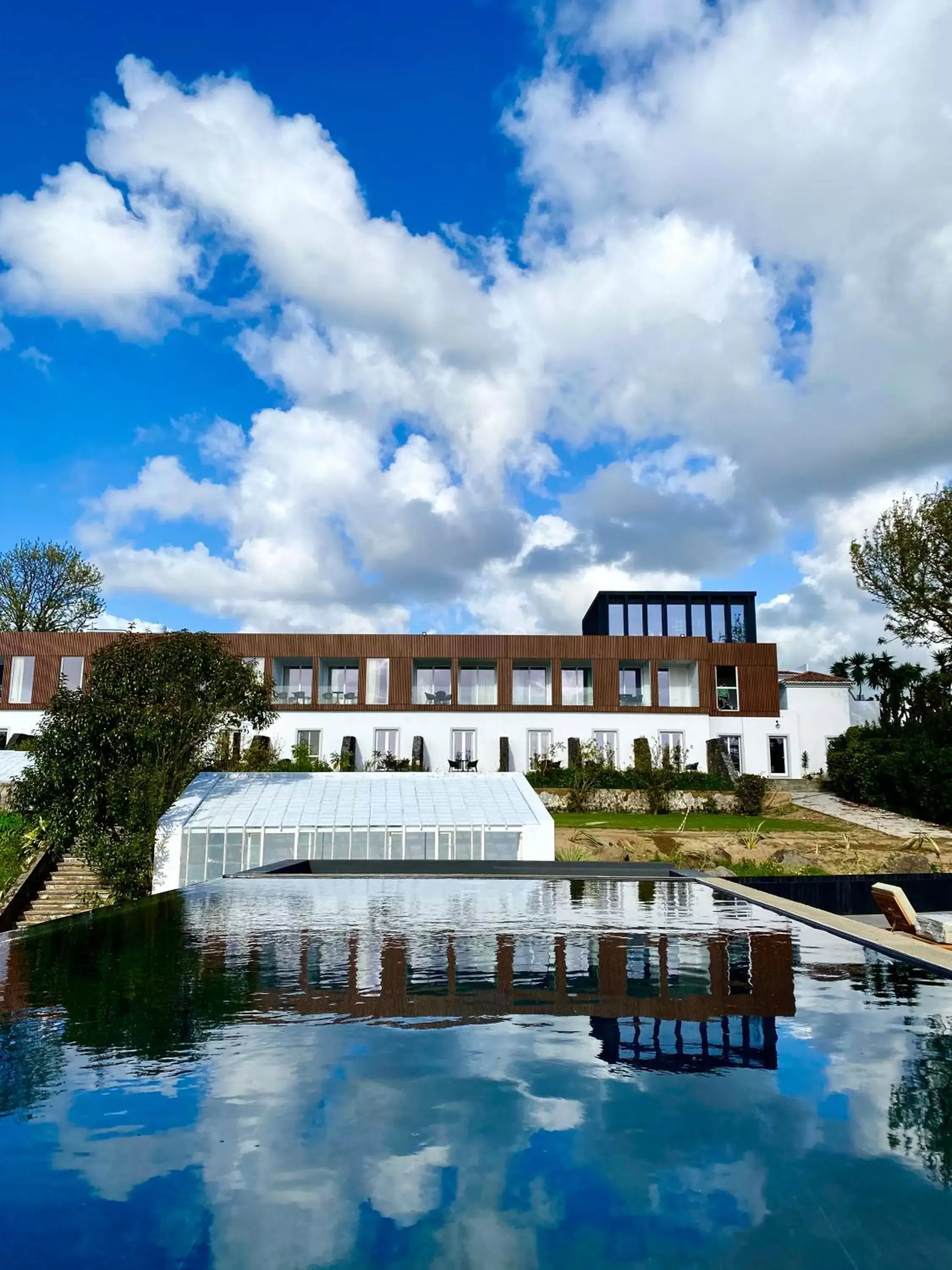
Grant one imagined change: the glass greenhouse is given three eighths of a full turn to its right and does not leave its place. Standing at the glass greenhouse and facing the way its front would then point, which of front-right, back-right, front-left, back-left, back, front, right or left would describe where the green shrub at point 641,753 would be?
right

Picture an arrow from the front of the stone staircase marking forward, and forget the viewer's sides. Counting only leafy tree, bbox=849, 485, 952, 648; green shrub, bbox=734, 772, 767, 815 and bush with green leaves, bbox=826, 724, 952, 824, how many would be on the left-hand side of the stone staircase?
3

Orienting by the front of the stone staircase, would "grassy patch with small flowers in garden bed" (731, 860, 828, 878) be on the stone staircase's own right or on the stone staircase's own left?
on the stone staircase's own left

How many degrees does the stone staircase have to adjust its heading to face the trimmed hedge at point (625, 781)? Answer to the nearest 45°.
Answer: approximately 90° to its left

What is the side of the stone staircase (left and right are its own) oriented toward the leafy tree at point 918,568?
left

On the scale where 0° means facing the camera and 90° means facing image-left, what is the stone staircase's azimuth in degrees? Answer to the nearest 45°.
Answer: approximately 0°

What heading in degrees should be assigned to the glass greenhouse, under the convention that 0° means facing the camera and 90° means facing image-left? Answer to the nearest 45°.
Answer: approximately 0°

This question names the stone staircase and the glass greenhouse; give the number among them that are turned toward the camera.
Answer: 2

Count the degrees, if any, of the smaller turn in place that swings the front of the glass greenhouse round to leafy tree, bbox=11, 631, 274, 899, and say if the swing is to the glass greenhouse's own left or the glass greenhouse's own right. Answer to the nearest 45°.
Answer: approximately 135° to the glass greenhouse's own right

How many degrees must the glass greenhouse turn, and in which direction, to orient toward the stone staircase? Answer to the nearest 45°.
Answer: approximately 90° to its right

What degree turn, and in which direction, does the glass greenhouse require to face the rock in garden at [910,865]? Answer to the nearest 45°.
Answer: approximately 90° to its left

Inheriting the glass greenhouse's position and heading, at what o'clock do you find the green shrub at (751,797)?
The green shrub is roughly at 8 o'clock from the glass greenhouse.
